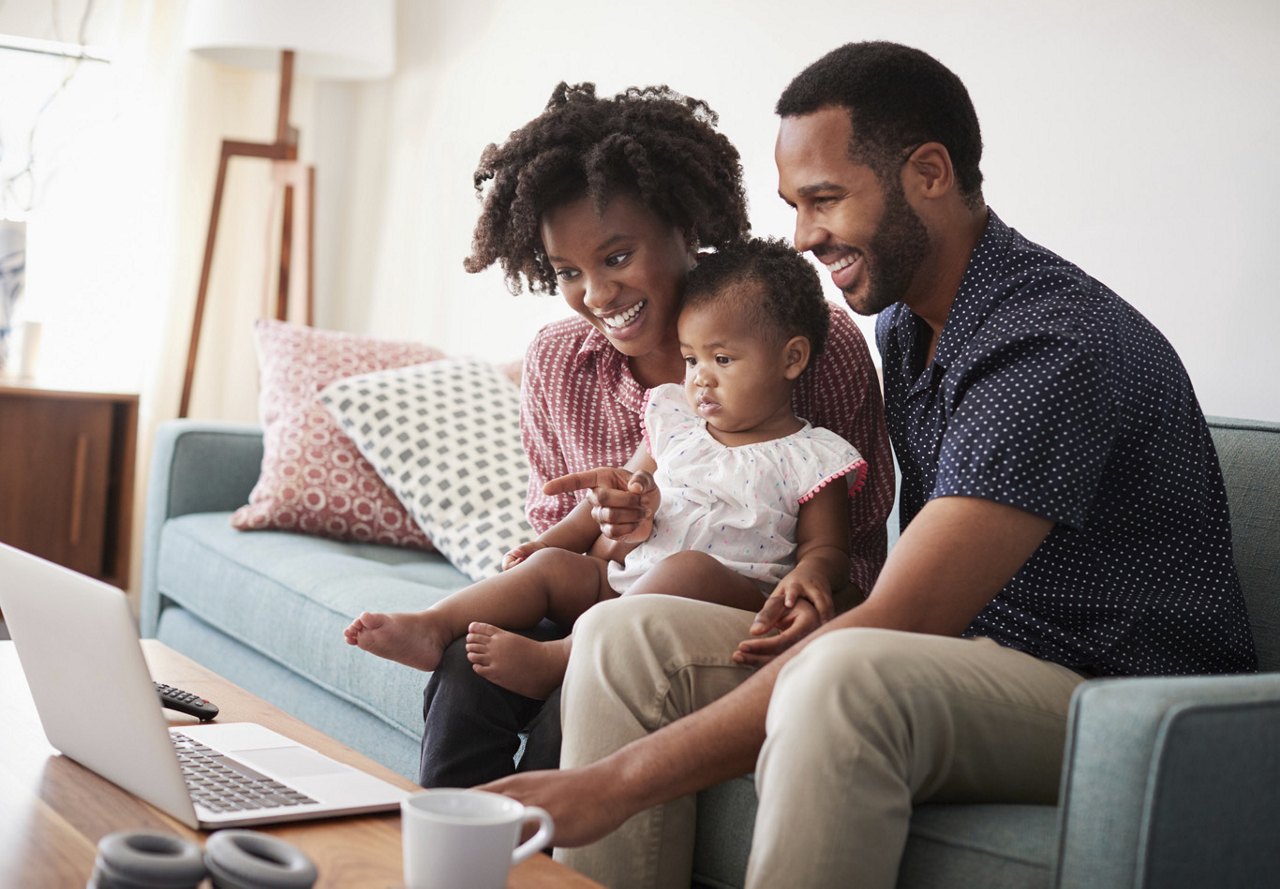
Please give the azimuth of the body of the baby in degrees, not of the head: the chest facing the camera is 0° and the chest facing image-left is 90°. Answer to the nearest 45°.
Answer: approximately 45°

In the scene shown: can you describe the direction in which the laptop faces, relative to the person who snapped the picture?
facing away from the viewer and to the right of the viewer

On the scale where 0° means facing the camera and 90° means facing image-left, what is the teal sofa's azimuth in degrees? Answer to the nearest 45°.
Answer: approximately 45°

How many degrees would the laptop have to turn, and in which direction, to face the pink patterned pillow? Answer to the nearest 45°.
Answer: approximately 45° to its left

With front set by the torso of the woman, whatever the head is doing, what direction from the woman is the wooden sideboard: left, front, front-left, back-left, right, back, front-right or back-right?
right

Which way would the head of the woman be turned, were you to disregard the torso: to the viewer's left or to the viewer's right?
to the viewer's left

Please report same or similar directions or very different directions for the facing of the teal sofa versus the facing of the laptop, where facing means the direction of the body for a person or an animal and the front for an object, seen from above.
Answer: very different directions

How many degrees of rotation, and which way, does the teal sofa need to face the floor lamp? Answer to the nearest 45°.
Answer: approximately 90° to its right

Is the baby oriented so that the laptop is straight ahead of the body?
yes

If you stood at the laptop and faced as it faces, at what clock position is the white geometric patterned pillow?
The white geometric patterned pillow is roughly at 11 o'clock from the laptop.

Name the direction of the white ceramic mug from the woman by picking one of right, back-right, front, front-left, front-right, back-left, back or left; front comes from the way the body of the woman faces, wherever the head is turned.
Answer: front-left

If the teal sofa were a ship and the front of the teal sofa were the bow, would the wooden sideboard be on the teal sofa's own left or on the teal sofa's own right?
on the teal sofa's own right
